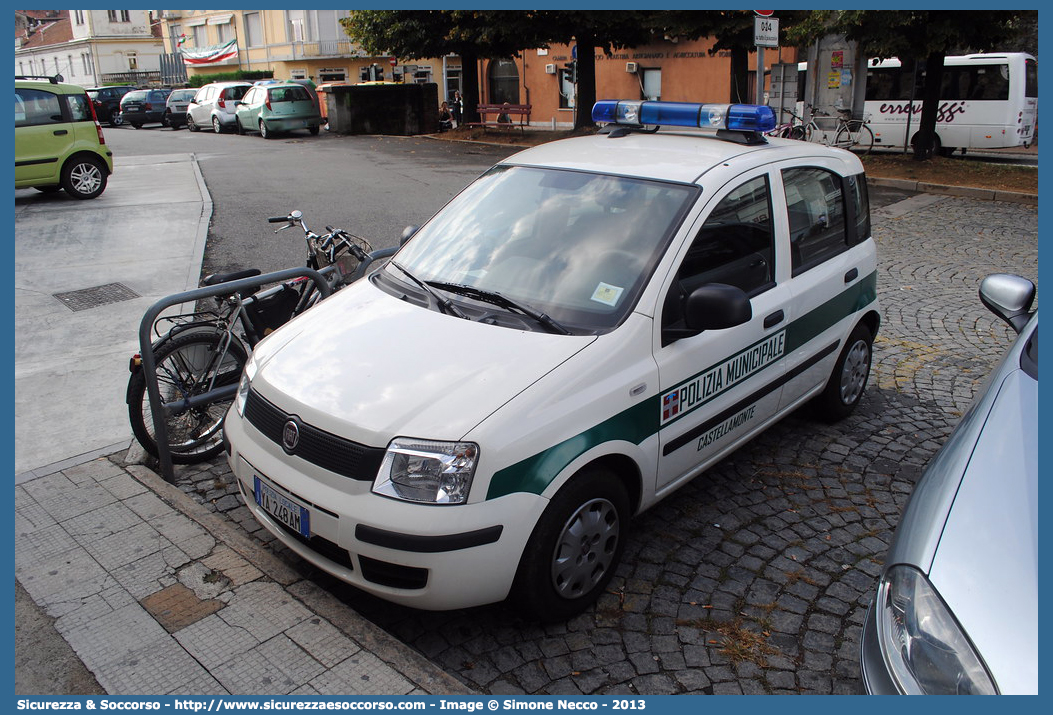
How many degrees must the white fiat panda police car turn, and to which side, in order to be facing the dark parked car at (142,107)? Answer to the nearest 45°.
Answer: approximately 90° to its right

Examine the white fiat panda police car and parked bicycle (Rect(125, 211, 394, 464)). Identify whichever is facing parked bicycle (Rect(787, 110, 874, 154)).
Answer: parked bicycle (Rect(125, 211, 394, 464))

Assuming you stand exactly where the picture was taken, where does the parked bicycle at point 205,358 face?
facing away from the viewer and to the right of the viewer

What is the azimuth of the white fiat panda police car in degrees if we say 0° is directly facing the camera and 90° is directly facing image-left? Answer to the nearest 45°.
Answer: approximately 45°

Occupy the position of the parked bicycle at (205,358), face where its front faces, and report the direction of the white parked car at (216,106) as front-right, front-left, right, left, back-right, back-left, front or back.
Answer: front-left

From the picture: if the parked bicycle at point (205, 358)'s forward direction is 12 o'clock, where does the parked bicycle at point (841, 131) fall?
the parked bicycle at point (841, 131) is roughly at 12 o'clock from the parked bicycle at point (205, 358).

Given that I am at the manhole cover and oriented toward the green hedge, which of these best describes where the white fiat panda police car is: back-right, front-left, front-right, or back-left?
back-right

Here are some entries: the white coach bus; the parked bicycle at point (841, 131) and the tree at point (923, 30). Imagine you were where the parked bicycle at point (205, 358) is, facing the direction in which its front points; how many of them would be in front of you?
3

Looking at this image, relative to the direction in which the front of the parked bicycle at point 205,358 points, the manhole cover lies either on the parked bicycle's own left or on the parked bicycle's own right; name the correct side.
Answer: on the parked bicycle's own left

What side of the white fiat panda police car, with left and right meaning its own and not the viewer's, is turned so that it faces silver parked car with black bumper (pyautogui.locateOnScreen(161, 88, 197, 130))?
right

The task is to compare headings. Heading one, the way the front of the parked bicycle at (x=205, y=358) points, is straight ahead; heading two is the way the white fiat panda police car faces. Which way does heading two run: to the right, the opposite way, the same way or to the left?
the opposite way
